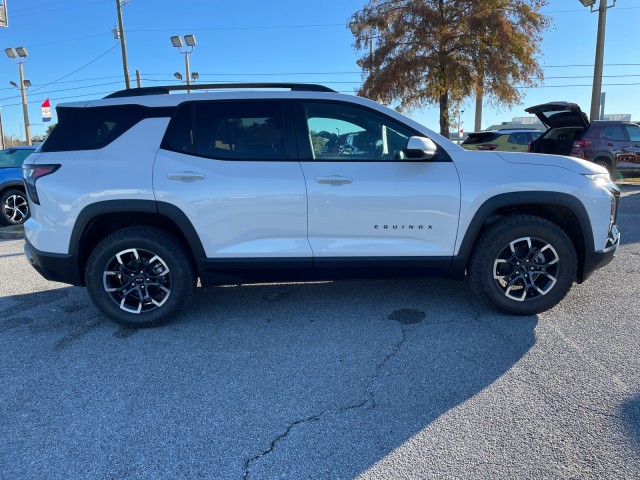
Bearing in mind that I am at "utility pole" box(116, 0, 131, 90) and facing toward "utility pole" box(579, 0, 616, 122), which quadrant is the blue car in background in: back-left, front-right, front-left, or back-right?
front-right

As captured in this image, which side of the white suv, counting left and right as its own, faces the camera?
right

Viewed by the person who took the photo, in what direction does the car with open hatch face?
facing away from the viewer and to the right of the viewer

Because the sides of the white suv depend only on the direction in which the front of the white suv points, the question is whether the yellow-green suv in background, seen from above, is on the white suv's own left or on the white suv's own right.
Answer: on the white suv's own left
